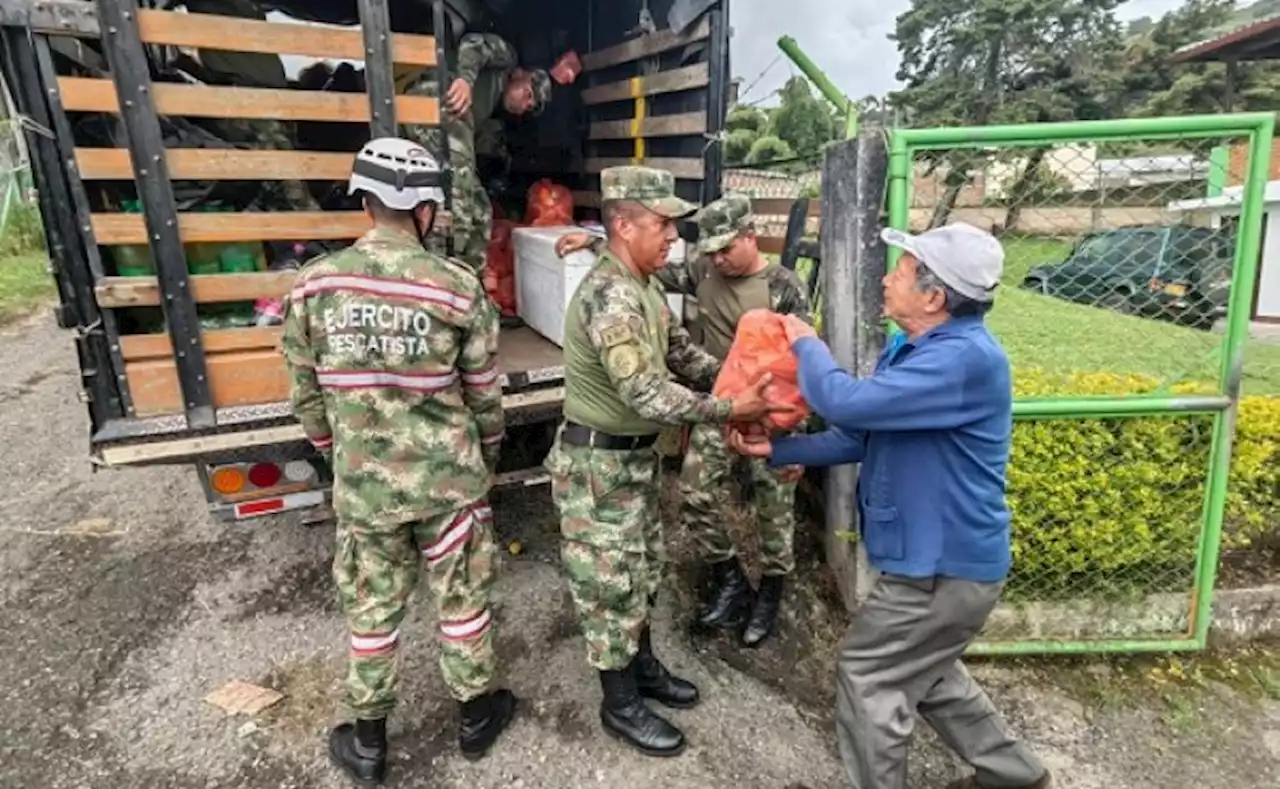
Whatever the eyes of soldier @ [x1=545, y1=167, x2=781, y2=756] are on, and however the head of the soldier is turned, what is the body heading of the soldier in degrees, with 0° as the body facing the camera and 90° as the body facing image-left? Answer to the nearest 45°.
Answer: approximately 270°

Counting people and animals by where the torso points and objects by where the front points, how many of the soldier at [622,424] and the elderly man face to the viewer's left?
1

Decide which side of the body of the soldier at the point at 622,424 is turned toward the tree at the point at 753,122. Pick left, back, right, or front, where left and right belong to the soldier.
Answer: left

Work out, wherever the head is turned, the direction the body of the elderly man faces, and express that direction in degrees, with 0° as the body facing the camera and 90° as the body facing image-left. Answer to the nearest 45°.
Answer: approximately 90°

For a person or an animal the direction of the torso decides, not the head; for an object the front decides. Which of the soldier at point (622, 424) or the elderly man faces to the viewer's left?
the elderly man

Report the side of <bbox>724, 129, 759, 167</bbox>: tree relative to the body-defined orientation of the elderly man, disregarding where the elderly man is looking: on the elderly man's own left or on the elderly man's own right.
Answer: on the elderly man's own right

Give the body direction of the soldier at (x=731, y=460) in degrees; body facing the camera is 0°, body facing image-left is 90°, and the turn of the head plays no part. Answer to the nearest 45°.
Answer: approximately 45°

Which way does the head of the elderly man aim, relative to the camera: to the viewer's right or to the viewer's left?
to the viewer's left

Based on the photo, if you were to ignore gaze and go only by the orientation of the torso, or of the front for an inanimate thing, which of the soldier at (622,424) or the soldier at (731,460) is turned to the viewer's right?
the soldier at (622,424)

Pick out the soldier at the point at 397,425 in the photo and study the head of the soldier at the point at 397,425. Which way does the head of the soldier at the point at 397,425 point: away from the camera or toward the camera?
away from the camera
